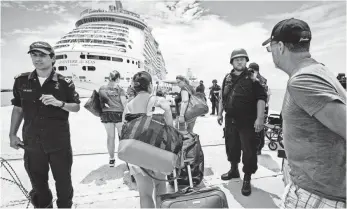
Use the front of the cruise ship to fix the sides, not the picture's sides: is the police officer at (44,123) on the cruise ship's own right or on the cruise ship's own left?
on the cruise ship's own right

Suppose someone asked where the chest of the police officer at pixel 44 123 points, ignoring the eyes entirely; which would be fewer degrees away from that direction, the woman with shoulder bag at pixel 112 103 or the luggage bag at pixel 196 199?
the luggage bag

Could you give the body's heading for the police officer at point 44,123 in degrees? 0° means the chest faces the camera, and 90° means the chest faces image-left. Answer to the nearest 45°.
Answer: approximately 0°

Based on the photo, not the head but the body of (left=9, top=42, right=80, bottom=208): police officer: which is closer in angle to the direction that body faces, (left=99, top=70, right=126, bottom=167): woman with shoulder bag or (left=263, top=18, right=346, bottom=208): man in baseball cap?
the man in baseball cap

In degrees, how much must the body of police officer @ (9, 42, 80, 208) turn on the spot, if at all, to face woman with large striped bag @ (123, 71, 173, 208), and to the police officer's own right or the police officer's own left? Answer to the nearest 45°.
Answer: approximately 45° to the police officer's own left
